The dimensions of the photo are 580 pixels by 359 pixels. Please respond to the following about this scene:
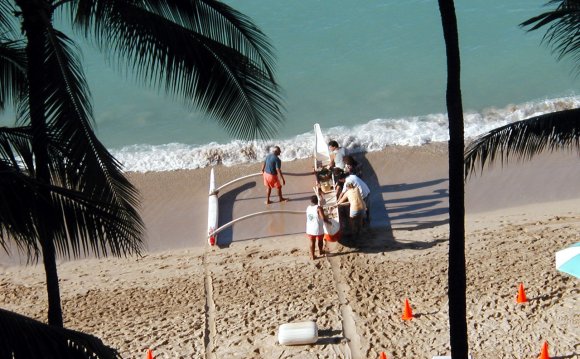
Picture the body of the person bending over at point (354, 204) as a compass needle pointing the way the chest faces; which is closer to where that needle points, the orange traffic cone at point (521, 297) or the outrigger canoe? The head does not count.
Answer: the outrigger canoe

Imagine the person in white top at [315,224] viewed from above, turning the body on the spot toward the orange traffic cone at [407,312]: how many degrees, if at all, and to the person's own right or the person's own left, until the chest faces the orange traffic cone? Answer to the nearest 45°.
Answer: approximately 90° to the person's own right

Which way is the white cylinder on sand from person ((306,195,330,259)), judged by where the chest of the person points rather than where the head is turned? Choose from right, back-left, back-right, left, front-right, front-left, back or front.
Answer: back-right

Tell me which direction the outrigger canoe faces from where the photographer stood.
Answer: facing away from the viewer

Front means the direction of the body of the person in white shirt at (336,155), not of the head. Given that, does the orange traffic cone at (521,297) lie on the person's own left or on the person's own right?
on the person's own left

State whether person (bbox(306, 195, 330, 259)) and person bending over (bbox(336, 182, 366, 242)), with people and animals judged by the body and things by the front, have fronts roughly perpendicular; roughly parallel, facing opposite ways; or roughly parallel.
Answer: roughly perpendicular

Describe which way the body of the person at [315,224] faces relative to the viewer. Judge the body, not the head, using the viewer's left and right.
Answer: facing away from the viewer and to the right of the viewer

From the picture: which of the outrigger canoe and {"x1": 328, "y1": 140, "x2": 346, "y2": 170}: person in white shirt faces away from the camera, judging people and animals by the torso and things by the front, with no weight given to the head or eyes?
the outrigger canoe

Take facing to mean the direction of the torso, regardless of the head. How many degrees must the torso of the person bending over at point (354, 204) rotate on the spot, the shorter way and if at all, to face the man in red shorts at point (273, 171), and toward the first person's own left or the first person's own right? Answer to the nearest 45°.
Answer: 0° — they already face them
